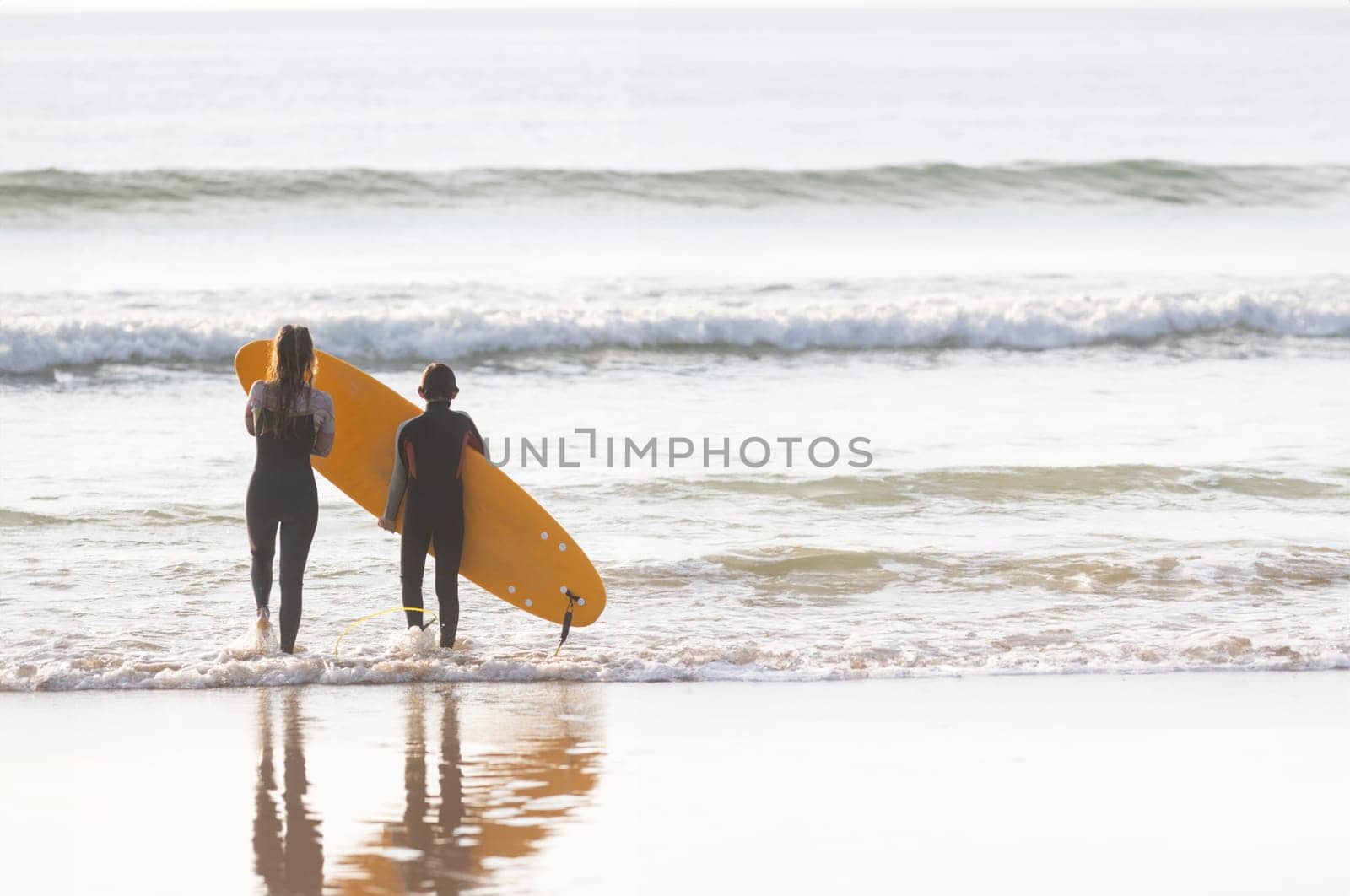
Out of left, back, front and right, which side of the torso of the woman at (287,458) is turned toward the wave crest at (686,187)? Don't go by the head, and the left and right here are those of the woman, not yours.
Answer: front

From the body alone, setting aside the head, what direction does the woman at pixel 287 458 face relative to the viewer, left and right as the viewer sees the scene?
facing away from the viewer

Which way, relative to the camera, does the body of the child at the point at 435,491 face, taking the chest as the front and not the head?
away from the camera

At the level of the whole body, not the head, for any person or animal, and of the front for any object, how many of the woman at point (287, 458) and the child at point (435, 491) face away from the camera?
2

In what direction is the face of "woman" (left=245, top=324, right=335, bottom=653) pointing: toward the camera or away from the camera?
away from the camera

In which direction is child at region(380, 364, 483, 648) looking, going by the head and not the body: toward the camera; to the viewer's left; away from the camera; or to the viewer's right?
away from the camera
